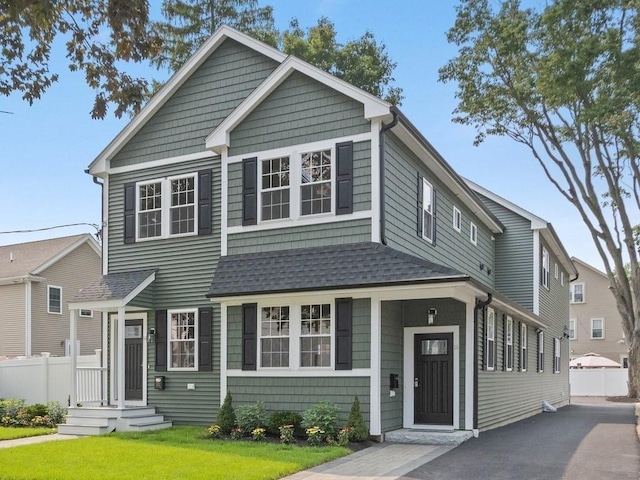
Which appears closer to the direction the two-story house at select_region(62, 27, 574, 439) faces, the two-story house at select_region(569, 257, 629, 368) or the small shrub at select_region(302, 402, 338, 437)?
the small shrub

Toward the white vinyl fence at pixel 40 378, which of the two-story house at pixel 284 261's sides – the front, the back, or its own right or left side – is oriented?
right

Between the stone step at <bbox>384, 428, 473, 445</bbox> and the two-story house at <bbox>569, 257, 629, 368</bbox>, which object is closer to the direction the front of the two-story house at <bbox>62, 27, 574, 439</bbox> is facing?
the stone step

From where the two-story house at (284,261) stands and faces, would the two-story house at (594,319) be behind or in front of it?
behind
